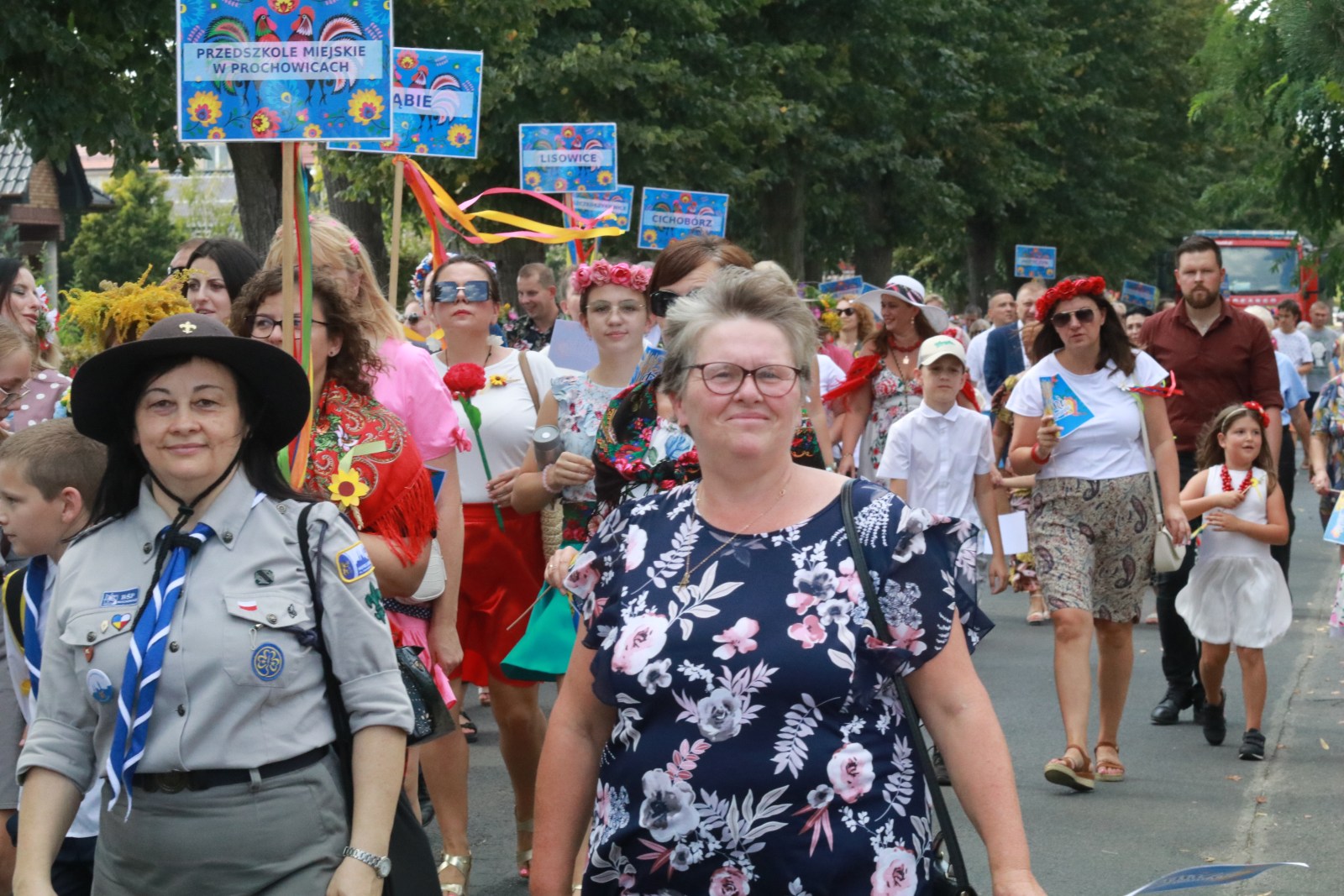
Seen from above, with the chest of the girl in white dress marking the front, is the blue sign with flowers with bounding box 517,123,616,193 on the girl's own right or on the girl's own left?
on the girl's own right

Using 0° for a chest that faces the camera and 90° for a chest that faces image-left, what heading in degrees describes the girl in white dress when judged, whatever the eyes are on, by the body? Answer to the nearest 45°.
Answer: approximately 0°

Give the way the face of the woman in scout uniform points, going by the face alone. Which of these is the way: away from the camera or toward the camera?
toward the camera

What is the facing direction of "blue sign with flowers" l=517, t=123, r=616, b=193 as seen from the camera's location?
facing the viewer

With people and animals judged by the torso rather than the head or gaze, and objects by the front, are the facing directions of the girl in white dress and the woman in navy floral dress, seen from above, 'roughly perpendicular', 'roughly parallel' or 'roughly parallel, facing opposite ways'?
roughly parallel

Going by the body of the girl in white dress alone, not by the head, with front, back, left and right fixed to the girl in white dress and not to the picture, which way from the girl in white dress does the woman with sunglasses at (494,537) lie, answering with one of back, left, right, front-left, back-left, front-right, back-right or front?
front-right

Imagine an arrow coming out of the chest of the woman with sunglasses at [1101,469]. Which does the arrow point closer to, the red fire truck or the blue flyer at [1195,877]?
the blue flyer

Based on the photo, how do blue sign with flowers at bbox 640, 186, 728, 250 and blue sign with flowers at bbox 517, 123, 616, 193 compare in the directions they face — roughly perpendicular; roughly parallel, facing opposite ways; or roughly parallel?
roughly parallel

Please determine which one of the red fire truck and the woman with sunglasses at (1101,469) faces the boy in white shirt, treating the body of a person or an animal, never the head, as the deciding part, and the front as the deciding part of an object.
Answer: the red fire truck

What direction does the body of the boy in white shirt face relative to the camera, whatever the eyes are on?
toward the camera

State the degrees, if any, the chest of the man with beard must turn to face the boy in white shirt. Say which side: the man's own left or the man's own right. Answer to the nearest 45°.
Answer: approximately 45° to the man's own right

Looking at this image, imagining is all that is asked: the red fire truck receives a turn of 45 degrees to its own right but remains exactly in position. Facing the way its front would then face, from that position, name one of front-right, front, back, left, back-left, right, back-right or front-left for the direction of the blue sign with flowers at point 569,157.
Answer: front-left

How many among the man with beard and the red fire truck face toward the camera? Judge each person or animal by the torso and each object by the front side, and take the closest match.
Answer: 2

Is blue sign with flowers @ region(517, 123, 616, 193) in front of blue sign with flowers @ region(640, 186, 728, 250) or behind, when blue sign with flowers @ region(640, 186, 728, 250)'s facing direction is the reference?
in front

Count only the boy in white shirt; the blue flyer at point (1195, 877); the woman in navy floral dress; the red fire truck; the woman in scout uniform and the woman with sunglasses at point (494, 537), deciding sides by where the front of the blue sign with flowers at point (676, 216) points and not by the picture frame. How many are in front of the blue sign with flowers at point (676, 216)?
5

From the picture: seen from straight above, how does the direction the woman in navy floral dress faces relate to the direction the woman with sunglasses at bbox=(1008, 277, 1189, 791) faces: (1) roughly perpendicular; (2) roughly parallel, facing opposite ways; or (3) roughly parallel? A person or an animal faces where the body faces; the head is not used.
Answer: roughly parallel

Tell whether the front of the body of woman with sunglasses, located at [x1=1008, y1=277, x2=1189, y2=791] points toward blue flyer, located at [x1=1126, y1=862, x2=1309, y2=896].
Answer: yes

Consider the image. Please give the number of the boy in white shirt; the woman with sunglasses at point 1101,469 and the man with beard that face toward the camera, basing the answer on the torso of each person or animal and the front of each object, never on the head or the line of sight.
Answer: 3

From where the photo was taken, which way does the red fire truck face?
toward the camera
